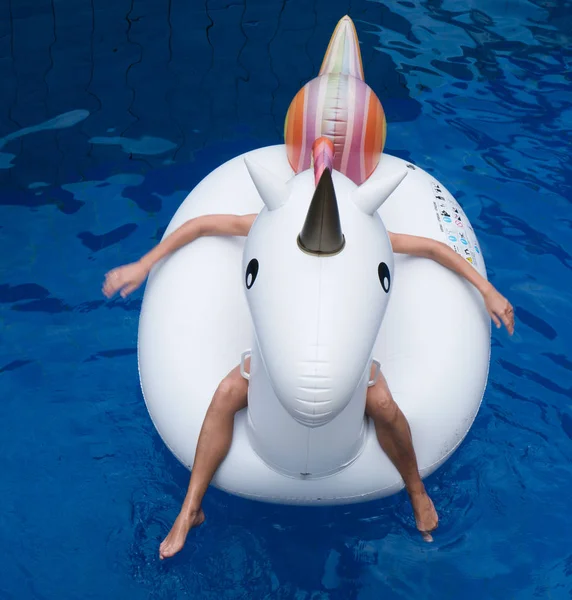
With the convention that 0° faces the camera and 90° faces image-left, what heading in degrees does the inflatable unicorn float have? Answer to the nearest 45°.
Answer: approximately 0°
